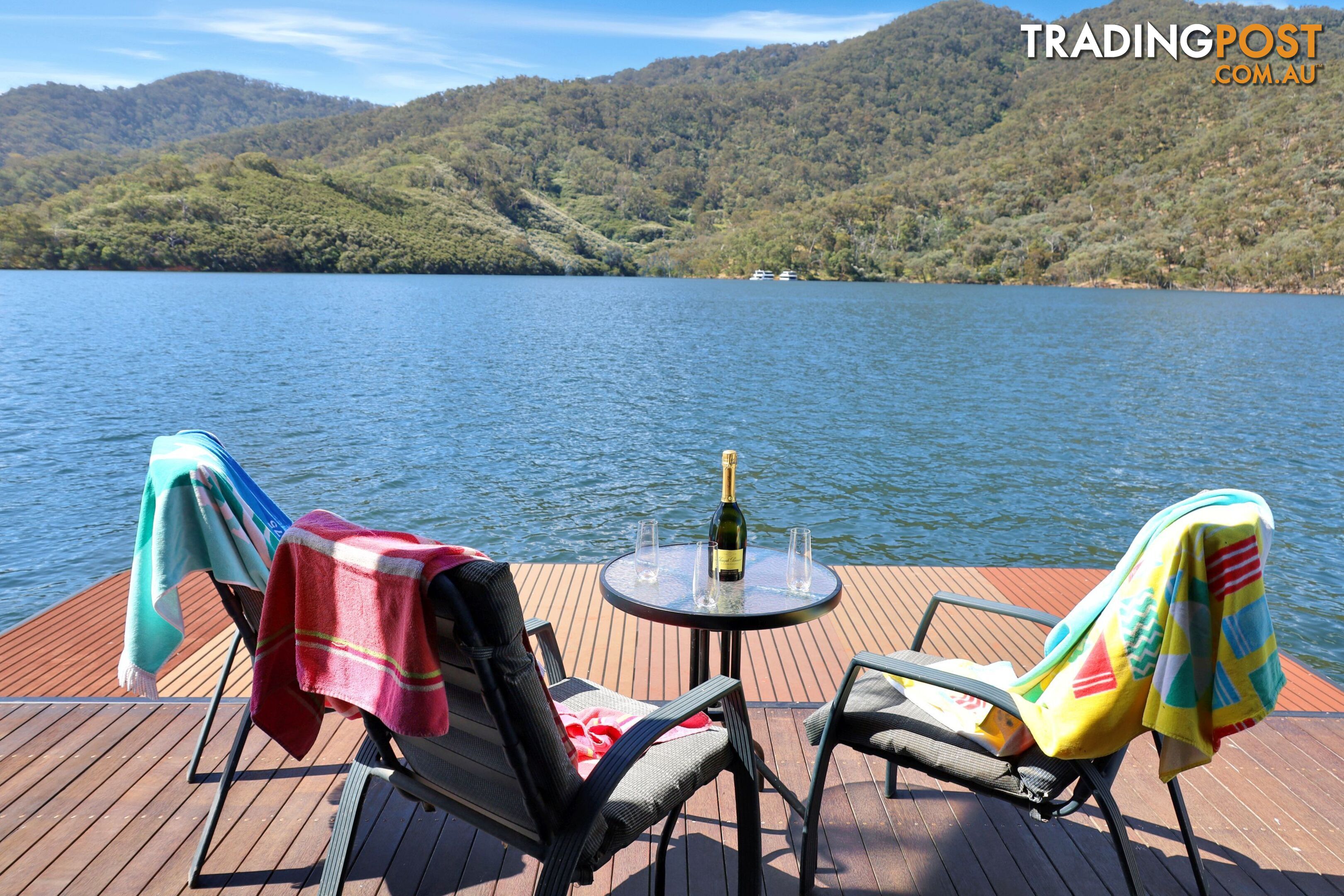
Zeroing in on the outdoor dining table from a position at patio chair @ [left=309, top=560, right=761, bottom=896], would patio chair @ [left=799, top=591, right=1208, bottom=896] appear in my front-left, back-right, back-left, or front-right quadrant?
front-right

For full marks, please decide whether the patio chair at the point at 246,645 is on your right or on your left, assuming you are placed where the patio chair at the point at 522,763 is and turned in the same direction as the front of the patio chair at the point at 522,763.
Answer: on your left

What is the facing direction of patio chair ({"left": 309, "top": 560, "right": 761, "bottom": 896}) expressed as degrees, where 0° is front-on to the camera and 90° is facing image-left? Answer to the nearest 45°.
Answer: approximately 225°

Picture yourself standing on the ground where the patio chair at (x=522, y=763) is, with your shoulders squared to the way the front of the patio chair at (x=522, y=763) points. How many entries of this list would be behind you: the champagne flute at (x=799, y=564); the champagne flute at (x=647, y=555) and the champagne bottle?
0

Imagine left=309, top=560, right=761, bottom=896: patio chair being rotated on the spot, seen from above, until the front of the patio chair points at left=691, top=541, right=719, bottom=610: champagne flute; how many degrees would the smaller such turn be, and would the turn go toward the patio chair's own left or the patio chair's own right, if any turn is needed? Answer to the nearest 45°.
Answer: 0° — it already faces it

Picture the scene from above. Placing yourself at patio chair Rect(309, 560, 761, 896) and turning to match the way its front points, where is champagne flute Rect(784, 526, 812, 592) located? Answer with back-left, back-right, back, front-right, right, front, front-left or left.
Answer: front

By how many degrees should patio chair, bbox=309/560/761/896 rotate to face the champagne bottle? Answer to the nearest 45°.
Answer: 0° — it already faces it

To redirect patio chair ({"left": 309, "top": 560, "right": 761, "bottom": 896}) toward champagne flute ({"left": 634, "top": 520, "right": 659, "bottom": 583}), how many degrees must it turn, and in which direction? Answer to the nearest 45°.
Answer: approximately 45° to its left

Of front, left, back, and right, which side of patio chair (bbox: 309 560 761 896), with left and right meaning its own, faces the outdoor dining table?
front
